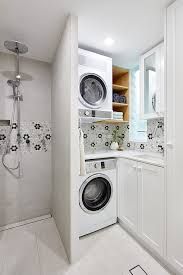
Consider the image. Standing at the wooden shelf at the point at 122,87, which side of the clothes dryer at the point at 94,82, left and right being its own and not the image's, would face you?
left

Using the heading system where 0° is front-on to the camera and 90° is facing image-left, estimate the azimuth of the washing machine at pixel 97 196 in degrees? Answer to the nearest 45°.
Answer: approximately 315°

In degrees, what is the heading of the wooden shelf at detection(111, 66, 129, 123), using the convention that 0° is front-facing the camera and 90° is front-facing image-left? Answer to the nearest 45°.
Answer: approximately 315°

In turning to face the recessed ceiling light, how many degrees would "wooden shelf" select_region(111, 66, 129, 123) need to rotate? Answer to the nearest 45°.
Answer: approximately 45° to its right

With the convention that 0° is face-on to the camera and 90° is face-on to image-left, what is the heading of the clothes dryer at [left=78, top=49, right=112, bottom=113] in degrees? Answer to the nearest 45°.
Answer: approximately 315°
